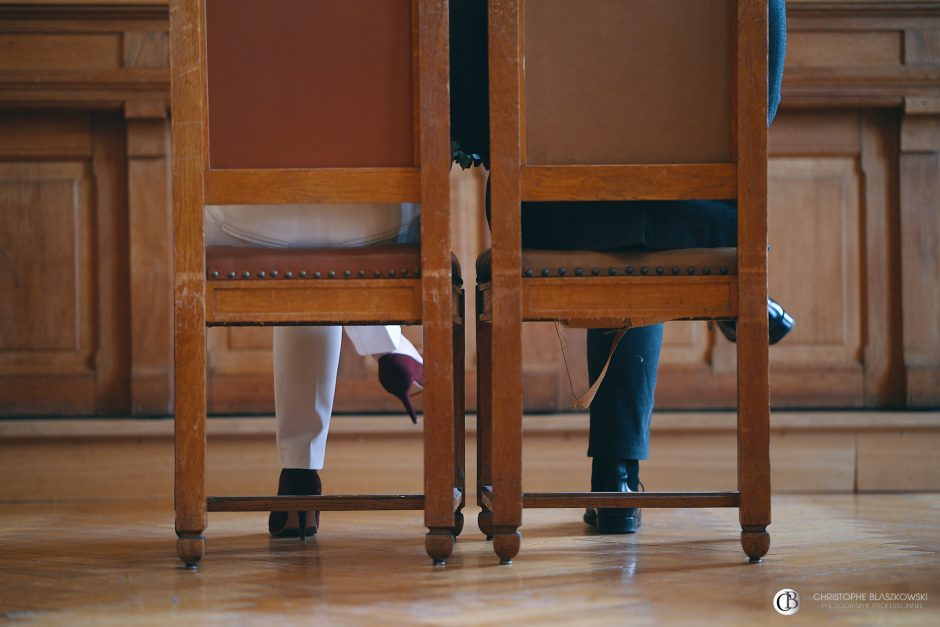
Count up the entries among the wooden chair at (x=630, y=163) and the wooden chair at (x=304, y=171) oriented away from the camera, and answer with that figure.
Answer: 2

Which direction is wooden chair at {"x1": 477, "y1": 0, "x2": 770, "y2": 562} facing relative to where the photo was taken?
away from the camera

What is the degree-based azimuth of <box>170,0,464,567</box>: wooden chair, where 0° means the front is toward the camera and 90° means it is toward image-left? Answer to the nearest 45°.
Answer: approximately 180°
